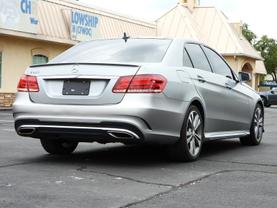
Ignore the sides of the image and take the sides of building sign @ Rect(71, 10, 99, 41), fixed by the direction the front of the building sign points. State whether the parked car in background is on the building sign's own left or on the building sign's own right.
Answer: on the building sign's own left

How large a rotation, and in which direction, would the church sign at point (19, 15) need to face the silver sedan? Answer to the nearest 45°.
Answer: approximately 45° to its right

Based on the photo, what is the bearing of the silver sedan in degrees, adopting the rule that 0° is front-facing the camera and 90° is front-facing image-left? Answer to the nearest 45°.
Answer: approximately 225°

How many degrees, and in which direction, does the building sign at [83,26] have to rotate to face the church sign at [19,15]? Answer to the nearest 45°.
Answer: approximately 90° to its right

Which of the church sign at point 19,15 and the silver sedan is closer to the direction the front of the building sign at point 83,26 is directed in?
the silver sedan

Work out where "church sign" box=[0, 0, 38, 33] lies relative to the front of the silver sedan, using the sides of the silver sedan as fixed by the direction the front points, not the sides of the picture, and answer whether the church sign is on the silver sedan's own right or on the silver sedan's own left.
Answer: on the silver sedan's own left

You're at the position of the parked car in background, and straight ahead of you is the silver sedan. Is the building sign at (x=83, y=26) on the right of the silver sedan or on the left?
right

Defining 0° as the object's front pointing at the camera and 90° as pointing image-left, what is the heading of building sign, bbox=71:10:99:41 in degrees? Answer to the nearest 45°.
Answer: approximately 315°

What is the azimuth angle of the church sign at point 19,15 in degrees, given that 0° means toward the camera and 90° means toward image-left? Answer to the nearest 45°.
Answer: approximately 315°
